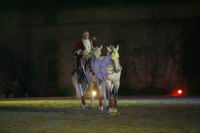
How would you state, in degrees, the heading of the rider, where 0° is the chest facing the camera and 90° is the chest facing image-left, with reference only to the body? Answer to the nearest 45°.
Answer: approximately 315°

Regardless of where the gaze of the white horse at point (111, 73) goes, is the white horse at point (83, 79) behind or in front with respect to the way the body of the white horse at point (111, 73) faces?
behind

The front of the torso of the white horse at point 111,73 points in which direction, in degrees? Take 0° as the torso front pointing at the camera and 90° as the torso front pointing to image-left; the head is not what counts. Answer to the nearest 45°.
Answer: approximately 315°
